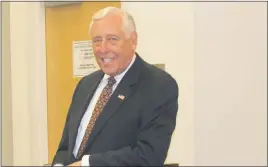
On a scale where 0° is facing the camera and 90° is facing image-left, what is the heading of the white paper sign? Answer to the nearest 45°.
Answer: approximately 0°

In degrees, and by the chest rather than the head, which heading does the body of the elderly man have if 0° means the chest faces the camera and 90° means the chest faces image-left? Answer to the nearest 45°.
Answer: approximately 45°

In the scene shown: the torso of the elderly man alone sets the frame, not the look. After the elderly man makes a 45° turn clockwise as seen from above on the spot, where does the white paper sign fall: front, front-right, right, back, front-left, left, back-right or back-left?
right

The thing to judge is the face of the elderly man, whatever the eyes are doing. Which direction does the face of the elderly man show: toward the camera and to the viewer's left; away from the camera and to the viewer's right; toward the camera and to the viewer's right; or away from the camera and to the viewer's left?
toward the camera and to the viewer's left
